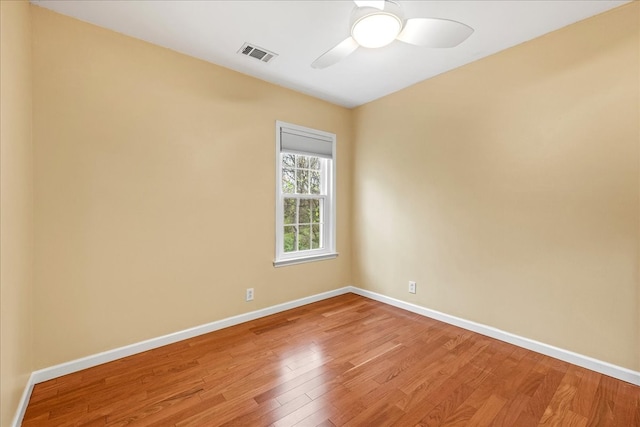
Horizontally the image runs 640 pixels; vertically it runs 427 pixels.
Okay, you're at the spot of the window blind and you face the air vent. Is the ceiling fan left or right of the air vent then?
left

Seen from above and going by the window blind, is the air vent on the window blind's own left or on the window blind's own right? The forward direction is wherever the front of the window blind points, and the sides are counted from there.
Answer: on the window blind's own right

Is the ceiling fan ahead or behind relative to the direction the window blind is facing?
ahead

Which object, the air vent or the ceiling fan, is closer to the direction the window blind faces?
the ceiling fan

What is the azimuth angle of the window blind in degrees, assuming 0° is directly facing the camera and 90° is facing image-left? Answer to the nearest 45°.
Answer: approximately 315°
